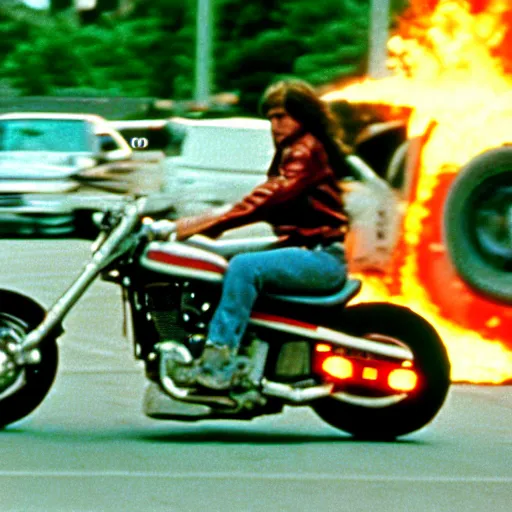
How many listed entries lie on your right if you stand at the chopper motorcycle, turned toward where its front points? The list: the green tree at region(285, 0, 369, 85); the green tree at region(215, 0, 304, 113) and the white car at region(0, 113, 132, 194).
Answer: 3

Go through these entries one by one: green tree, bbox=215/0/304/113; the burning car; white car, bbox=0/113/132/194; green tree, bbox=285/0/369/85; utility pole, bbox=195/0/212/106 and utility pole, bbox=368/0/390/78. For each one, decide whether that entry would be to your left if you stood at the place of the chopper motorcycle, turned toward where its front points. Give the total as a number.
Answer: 0

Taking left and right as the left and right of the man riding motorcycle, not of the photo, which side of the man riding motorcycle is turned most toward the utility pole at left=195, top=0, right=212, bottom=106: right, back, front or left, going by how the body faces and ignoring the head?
right

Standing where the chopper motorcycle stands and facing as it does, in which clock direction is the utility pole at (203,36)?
The utility pole is roughly at 3 o'clock from the chopper motorcycle.

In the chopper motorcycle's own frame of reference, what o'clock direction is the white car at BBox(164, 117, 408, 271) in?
The white car is roughly at 3 o'clock from the chopper motorcycle.

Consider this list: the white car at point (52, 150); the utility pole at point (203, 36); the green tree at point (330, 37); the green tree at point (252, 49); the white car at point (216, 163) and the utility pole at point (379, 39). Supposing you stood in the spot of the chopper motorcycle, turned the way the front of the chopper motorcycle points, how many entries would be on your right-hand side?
6

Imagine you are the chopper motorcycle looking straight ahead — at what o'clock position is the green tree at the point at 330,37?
The green tree is roughly at 3 o'clock from the chopper motorcycle.

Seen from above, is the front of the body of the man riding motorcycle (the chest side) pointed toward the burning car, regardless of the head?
no

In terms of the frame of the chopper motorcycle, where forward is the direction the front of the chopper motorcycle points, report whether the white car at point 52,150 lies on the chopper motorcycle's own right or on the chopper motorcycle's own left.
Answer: on the chopper motorcycle's own right

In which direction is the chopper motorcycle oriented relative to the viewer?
to the viewer's left

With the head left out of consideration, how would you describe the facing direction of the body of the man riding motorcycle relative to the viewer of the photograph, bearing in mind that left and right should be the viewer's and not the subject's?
facing to the left of the viewer

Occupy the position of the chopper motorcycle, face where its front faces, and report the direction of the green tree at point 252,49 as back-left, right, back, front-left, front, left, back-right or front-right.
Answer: right

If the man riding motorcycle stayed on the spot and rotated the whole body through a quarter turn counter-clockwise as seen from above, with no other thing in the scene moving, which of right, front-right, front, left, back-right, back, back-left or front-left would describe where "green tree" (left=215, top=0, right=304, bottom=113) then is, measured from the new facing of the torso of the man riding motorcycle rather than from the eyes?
back

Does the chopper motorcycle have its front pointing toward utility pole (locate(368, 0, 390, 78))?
no

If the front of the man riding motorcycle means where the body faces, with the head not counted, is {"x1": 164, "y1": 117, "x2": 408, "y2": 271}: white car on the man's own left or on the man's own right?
on the man's own right

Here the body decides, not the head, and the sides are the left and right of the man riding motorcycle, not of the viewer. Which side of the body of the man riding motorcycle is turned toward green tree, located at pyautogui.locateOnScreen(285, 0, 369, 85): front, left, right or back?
right
